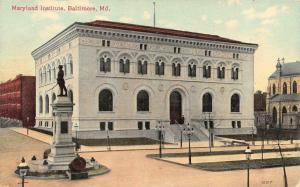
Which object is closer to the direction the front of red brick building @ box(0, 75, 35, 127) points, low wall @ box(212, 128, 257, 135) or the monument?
the monument

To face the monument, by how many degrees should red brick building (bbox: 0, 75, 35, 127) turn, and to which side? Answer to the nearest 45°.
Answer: approximately 45° to its left

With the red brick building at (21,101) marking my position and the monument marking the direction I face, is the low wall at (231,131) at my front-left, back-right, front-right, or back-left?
front-left

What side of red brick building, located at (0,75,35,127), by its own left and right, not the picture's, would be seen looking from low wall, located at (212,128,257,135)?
left

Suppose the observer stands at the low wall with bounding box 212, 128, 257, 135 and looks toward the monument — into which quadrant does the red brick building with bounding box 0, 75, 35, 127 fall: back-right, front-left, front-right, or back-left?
front-right
